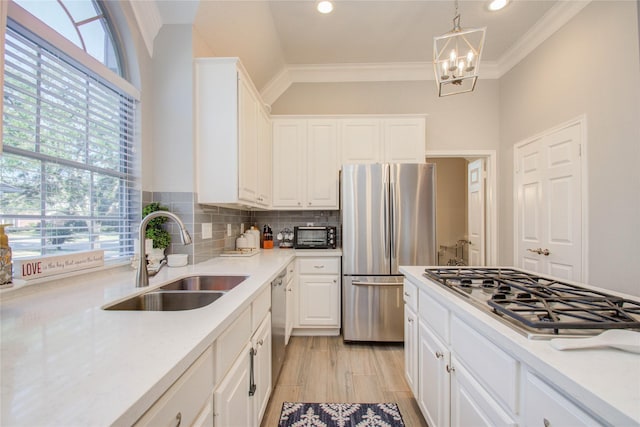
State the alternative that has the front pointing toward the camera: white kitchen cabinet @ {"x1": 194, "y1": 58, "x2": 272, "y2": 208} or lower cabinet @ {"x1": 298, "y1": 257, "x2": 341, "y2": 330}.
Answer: the lower cabinet

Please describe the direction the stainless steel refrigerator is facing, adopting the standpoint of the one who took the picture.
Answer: facing the viewer

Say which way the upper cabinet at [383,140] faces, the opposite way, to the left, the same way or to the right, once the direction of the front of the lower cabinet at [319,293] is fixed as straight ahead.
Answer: the same way

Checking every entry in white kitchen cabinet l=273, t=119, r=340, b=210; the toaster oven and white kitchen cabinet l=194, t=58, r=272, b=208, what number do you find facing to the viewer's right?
1

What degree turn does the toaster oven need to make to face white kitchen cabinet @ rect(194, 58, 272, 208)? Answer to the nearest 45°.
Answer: approximately 45° to its right

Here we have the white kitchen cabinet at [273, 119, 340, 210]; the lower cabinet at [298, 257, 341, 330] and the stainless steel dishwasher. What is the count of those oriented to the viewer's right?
1

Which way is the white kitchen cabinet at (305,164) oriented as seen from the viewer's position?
toward the camera

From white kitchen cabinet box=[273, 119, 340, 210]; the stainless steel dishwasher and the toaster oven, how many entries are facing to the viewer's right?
1

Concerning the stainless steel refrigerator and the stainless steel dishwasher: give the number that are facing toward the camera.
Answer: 1

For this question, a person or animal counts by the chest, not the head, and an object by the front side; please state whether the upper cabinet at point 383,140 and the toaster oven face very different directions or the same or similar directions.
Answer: same or similar directions

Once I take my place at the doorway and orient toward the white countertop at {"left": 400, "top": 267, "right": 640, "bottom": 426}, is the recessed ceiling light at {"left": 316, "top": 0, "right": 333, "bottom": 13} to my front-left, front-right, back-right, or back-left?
front-right

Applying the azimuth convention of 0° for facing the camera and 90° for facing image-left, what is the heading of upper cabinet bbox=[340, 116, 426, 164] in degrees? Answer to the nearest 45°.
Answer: approximately 0°

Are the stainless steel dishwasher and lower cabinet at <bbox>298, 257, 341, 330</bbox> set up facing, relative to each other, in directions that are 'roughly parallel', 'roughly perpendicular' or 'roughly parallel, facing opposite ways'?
roughly perpendicular

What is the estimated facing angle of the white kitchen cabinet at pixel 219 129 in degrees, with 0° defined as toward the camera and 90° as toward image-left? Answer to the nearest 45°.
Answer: approximately 270°

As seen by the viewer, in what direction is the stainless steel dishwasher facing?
to the viewer's right
